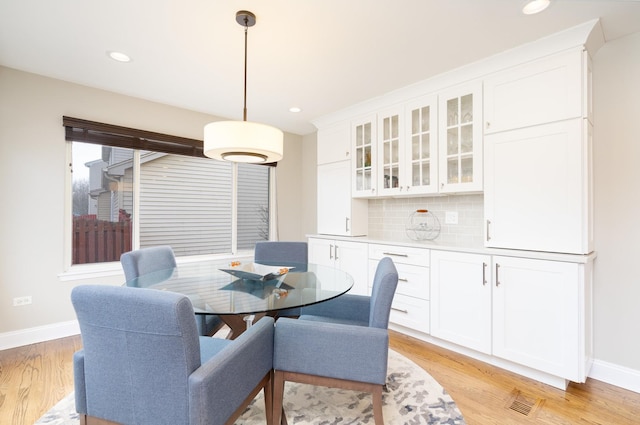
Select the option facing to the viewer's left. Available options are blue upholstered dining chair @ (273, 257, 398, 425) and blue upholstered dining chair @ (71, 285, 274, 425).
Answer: blue upholstered dining chair @ (273, 257, 398, 425)

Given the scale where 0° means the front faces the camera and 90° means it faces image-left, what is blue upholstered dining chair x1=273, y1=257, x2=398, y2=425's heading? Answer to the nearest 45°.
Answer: approximately 90°

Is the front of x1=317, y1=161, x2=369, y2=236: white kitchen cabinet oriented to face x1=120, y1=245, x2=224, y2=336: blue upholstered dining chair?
yes

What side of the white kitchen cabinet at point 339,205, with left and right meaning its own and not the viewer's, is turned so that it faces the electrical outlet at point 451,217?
left

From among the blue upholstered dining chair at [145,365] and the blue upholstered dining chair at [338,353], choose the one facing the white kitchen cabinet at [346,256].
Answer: the blue upholstered dining chair at [145,365]

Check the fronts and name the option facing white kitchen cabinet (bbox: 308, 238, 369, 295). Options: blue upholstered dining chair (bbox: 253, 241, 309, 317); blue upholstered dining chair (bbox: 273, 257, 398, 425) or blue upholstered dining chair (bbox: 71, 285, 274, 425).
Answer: blue upholstered dining chair (bbox: 71, 285, 274, 425)

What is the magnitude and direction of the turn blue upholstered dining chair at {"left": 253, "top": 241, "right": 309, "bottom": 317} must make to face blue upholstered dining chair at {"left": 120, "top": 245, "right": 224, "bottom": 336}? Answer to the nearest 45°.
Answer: approximately 45° to its right

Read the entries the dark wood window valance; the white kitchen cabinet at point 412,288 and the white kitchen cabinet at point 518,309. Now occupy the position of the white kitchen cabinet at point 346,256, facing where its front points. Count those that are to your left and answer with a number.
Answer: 2

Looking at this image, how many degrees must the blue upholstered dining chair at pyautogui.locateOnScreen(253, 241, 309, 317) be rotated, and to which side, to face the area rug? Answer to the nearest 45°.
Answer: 0° — it already faces it

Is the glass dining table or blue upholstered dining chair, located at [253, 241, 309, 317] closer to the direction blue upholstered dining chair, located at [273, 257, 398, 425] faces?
the glass dining table

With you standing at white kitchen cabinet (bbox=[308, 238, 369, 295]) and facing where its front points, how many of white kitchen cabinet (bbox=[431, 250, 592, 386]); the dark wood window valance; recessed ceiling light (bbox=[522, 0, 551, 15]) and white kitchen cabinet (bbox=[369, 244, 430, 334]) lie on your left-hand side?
3

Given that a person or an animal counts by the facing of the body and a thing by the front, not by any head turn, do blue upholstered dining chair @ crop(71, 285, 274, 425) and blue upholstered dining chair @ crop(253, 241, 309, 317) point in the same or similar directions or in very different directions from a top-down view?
very different directions

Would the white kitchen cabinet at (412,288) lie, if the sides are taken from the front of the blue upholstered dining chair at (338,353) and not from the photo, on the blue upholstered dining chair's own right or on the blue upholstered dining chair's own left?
on the blue upholstered dining chair's own right

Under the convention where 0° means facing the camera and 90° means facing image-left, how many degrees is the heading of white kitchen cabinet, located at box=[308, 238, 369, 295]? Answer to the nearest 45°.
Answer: approximately 45°
